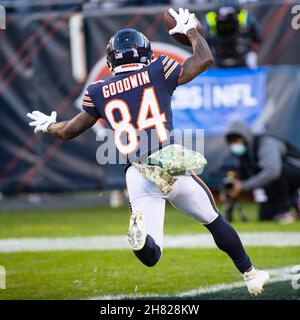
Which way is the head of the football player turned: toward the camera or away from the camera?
away from the camera

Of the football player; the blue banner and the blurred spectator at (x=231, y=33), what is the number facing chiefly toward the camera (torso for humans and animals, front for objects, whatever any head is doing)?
2

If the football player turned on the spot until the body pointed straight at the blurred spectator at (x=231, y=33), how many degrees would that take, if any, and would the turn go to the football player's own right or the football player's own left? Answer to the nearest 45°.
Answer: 0° — they already face them

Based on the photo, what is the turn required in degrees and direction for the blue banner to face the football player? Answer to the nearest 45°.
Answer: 0° — it already faces them

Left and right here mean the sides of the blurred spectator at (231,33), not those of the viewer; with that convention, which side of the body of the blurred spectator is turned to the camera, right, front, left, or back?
front

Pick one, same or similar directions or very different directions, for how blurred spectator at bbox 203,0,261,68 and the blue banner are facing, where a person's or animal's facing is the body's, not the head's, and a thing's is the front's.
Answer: same or similar directions

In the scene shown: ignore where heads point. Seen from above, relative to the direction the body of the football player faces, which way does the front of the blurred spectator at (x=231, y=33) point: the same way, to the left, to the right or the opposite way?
the opposite way

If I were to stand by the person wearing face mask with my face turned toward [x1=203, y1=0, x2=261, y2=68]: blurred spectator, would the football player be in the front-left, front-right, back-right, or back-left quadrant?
back-left

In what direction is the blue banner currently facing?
toward the camera

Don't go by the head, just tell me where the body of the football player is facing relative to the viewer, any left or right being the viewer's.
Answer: facing away from the viewer

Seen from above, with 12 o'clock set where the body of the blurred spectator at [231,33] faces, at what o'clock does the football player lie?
The football player is roughly at 12 o'clock from the blurred spectator.

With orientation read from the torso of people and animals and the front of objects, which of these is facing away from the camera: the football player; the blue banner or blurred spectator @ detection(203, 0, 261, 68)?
the football player

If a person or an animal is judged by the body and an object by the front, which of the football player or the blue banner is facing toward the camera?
the blue banner
